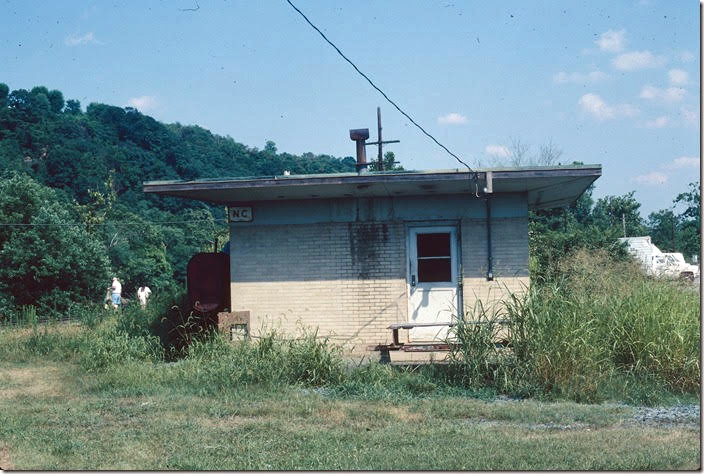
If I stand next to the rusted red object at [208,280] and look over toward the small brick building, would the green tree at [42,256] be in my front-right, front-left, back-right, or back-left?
back-left

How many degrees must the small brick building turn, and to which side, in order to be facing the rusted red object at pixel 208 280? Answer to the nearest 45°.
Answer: approximately 90° to its right

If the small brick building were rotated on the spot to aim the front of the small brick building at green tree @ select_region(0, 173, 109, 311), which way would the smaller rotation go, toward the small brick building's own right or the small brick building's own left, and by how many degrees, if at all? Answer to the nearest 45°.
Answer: approximately 135° to the small brick building's own right

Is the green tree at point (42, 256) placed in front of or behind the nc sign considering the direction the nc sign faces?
behind

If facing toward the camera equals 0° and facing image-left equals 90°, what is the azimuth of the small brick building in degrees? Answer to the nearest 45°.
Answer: approximately 0°
